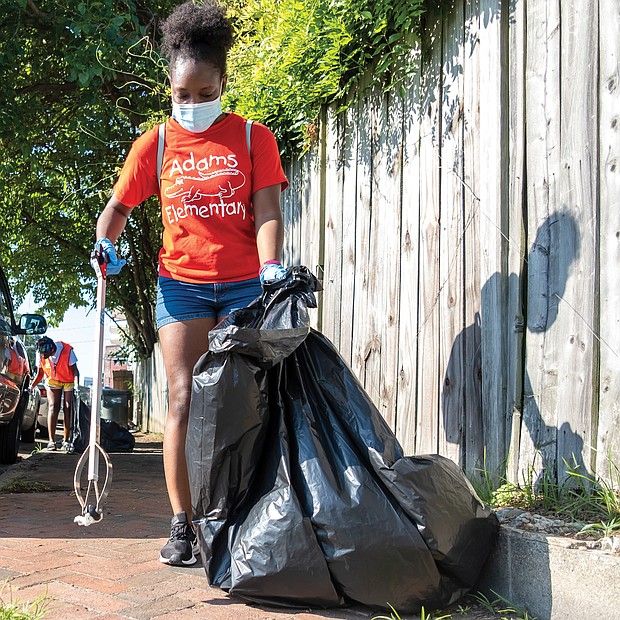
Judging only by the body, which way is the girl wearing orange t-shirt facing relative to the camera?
toward the camera

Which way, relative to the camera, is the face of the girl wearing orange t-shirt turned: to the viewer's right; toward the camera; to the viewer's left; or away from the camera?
toward the camera

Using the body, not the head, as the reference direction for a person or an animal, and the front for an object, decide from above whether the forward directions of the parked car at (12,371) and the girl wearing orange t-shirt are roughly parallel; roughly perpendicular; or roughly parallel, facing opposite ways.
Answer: roughly parallel

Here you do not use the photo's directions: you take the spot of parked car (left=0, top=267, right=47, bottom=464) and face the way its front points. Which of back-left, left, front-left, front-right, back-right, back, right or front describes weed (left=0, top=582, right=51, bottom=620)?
front

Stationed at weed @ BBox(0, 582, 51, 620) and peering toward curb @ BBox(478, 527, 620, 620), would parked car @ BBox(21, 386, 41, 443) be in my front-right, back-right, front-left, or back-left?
back-left
